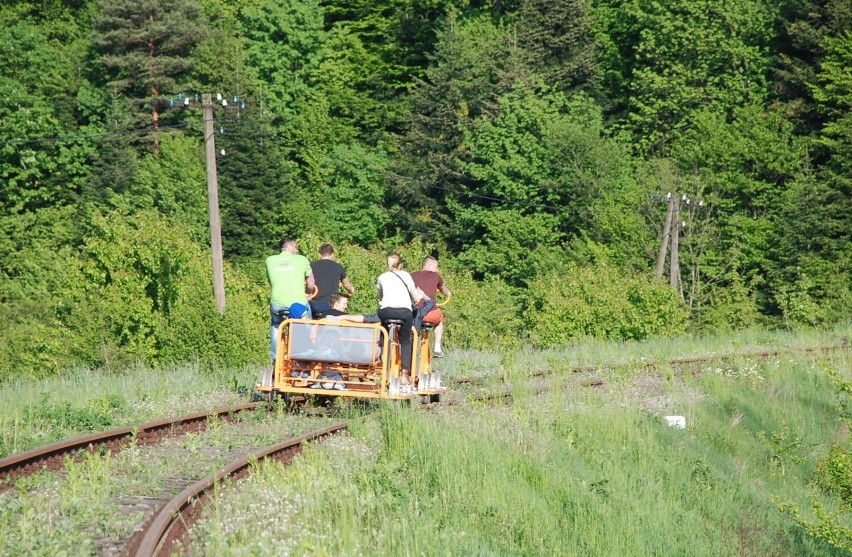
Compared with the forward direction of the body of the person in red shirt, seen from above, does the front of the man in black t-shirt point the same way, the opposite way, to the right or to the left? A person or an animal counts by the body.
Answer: the same way

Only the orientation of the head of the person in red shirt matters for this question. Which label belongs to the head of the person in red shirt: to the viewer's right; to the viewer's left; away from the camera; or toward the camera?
away from the camera

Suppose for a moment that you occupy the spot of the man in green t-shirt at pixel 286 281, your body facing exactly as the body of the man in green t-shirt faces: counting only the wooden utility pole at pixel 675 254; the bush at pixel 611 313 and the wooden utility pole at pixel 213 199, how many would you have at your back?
0

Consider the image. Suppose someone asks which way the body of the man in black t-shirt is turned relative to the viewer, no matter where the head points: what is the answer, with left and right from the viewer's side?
facing away from the viewer and to the right of the viewer

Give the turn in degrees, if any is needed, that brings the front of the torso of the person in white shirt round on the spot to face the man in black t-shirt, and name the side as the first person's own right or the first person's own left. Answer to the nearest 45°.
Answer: approximately 45° to the first person's own left

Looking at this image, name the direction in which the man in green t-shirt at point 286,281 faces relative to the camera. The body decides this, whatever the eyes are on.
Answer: away from the camera

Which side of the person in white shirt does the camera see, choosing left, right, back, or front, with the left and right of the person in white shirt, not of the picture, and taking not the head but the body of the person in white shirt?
back

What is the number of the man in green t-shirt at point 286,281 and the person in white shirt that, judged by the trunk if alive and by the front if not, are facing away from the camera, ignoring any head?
2

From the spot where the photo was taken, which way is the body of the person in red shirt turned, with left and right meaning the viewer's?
facing away from the viewer and to the right of the viewer

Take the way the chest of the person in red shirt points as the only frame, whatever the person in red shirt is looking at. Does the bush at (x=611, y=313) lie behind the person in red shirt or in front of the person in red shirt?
in front

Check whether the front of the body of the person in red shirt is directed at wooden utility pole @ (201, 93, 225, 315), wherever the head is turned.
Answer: no

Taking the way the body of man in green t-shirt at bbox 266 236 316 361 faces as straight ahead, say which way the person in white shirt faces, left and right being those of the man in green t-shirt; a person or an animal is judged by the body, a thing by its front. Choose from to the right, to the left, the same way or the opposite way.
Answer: the same way
